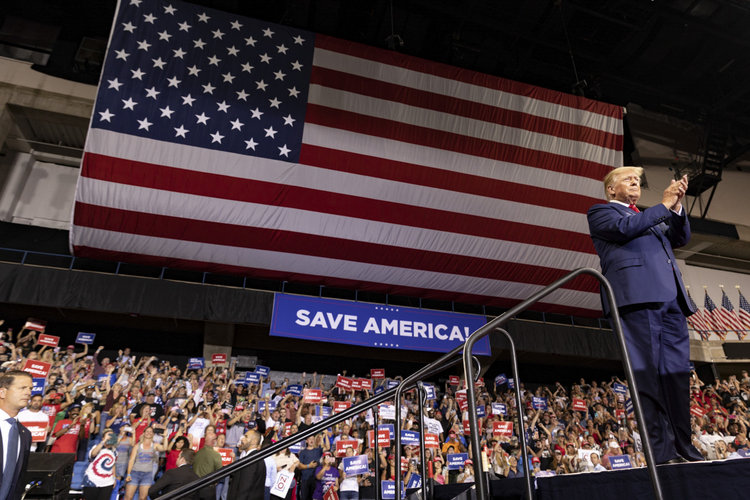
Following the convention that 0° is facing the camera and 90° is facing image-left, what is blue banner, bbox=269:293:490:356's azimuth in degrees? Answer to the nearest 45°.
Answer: approximately 0°

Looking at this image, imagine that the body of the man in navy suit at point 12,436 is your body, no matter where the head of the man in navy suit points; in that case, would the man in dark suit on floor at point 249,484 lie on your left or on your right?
on your left

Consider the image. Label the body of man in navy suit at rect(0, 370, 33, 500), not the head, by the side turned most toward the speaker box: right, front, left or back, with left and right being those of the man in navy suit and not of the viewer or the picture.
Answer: left

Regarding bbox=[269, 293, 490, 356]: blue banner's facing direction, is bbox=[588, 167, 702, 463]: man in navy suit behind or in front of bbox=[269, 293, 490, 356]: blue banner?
in front

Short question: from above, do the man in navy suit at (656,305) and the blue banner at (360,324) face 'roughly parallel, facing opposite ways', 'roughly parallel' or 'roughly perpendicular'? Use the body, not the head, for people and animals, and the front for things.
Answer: roughly parallel

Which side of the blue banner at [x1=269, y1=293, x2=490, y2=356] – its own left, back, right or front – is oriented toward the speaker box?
front
